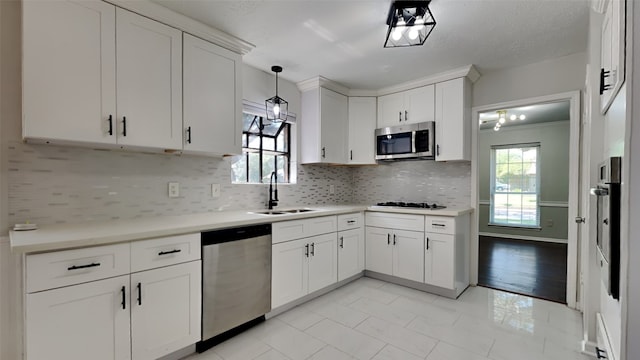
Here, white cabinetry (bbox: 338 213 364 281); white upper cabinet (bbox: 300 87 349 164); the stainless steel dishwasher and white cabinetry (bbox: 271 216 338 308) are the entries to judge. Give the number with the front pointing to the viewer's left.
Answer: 0

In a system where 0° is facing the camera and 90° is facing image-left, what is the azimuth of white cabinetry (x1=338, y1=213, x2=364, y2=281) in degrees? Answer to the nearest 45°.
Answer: approximately 315°

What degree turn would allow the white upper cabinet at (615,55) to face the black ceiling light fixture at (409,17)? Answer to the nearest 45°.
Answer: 0° — it already faces it

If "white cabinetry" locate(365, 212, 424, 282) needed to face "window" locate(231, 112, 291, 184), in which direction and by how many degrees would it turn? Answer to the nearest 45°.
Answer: approximately 45° to its right

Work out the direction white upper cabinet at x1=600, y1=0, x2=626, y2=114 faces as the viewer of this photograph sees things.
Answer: facing to the left of the viewer

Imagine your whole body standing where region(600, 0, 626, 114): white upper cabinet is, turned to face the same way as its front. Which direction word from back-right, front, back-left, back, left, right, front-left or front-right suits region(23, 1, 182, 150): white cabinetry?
front-left

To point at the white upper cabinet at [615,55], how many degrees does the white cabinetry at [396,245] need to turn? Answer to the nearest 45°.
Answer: approximately 90° to its left

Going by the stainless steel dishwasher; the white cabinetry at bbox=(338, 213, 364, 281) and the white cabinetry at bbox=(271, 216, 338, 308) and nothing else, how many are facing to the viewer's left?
0

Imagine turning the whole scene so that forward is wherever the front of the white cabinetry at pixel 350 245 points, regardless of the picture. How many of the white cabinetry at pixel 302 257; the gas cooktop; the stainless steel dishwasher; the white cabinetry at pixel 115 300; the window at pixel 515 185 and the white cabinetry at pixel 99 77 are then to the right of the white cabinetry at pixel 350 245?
4

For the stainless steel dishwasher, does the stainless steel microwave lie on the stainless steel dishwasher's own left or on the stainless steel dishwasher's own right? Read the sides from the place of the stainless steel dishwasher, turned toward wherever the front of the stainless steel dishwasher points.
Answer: on the stainless steel dishwasher's own left

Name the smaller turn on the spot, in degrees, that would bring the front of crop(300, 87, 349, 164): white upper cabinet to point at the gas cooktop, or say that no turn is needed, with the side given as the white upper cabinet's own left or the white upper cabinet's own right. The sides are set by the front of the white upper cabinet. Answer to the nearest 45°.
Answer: approximately 45° to the white upper cabinet's own left

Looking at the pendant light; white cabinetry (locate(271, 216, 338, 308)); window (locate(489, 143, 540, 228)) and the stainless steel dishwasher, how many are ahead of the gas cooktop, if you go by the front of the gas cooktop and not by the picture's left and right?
3
